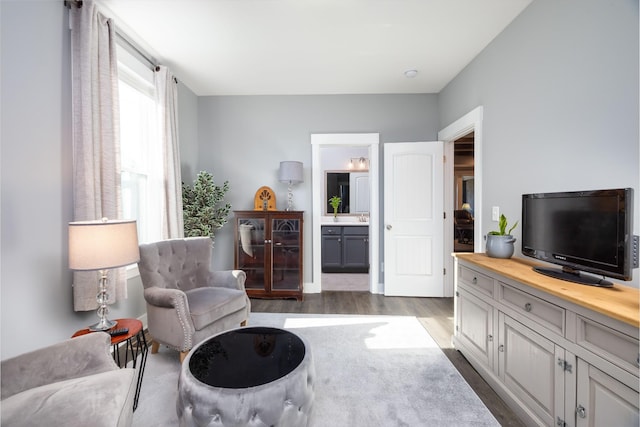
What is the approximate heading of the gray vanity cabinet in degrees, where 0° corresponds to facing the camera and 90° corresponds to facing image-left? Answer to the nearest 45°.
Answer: approximately 0°

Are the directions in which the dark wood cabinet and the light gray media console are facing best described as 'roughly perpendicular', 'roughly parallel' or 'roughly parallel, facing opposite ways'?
roughly perpendicular

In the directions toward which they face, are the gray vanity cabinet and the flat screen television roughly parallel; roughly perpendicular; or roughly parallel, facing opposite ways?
roughly perpendicular

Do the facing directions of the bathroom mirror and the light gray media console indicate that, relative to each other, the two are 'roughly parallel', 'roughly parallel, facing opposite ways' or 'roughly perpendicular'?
roughly perpendicular

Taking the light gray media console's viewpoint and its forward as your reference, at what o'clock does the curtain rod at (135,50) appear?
The curtain rod is roughly at 1 o'clock from the light gray media console.

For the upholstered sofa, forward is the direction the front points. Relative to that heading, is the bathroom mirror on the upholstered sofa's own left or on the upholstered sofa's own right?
on the upholstered sofa's own left

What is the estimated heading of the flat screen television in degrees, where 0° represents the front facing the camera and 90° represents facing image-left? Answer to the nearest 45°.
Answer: approximately 45°
